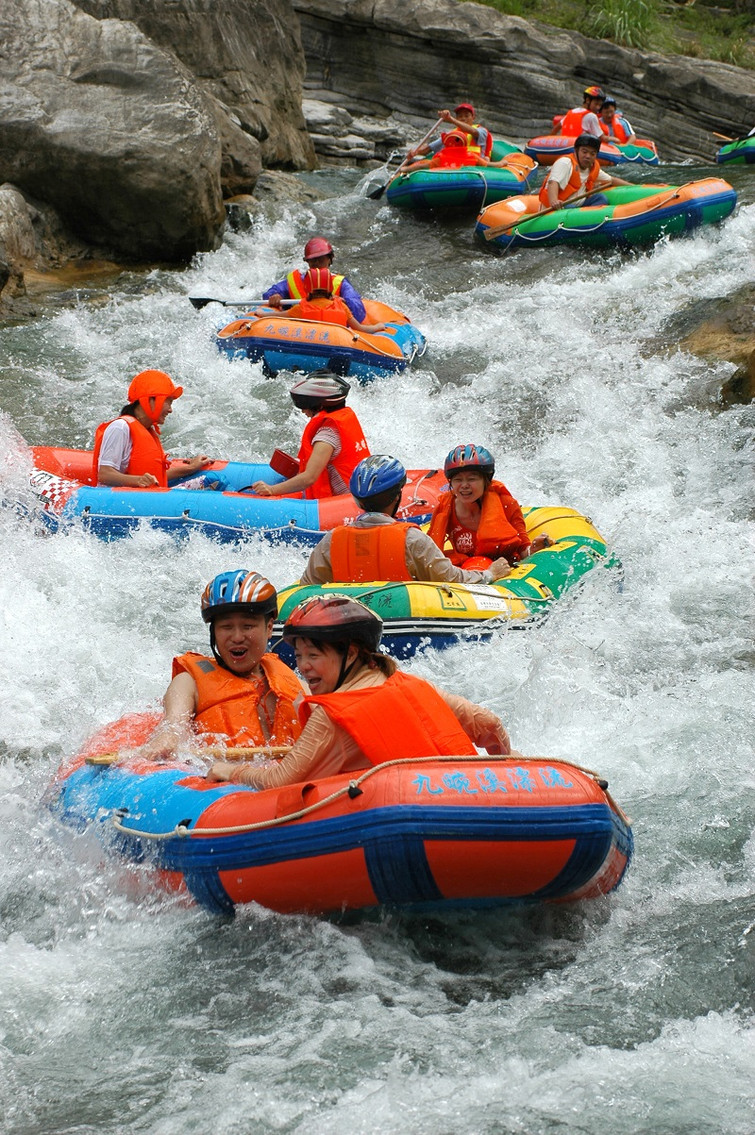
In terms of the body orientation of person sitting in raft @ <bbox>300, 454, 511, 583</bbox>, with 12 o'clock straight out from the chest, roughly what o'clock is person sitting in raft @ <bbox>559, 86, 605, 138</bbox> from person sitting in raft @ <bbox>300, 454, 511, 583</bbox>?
person sitting in raft @ <bbox>559, 86, 605, 138</bbox> is roughly at 12 o'clock from person sitting in raft @ <bbox>300, 454, 511, 583</bbox>.

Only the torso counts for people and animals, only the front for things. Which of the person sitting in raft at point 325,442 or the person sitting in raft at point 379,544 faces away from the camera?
the person sitting in raft at point 379,544

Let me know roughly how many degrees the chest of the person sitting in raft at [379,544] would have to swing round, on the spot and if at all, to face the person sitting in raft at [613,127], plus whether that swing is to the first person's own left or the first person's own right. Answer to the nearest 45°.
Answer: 0° — they already face them

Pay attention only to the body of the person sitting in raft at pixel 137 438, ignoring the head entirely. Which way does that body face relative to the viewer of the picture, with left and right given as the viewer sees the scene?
facing to the right of the viewer

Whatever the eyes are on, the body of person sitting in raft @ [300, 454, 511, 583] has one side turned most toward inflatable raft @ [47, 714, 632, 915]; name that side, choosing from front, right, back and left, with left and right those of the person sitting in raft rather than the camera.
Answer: back

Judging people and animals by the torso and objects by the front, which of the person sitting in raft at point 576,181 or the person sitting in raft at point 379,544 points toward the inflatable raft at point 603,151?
the person sitting in raft at point 379,544

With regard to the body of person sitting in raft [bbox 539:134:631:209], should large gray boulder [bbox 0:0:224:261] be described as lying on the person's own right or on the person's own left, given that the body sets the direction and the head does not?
on the person's own right

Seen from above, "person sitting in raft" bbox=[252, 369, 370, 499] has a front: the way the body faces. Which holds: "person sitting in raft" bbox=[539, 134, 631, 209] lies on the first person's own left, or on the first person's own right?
on the first person's own right

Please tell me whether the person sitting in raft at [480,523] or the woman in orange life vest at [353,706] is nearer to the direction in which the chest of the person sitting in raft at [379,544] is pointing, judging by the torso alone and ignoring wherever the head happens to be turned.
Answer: the person sitting in raft

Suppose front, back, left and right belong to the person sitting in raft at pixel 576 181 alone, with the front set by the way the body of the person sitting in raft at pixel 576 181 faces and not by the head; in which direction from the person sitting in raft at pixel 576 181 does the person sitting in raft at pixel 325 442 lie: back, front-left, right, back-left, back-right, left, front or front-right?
front-right

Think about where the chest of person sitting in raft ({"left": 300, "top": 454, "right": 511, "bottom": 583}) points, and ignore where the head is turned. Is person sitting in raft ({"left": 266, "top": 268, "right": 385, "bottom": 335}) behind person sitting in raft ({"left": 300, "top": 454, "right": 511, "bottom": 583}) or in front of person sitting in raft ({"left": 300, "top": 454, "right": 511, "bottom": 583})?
in front
